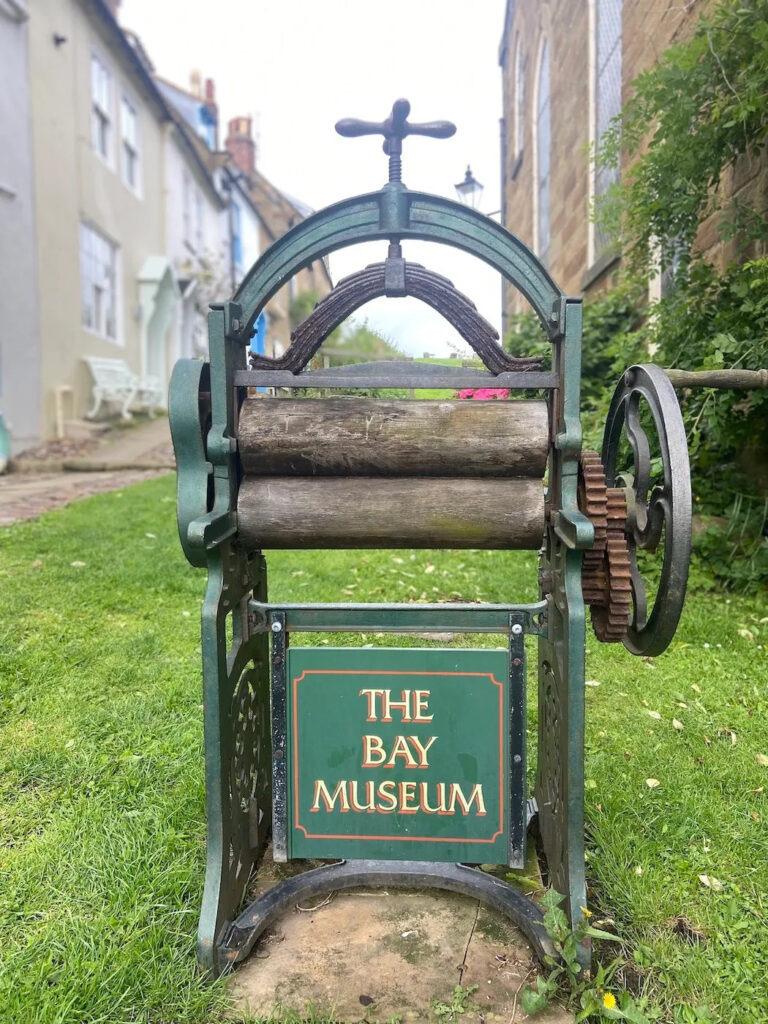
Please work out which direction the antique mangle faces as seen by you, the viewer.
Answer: facing the viewer

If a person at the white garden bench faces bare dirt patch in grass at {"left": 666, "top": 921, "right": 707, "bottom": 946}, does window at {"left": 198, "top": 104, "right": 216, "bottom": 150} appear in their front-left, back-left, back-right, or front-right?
back-left

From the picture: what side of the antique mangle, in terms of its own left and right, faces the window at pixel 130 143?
back

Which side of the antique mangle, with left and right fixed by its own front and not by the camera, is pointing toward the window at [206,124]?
back

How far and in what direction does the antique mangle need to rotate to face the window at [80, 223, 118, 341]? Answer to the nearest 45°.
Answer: approximately 135° to its right

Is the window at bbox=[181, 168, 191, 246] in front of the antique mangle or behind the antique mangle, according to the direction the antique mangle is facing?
behind

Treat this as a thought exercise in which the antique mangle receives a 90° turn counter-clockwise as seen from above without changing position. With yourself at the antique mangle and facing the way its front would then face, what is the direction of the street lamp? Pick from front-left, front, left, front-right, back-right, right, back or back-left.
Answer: left
